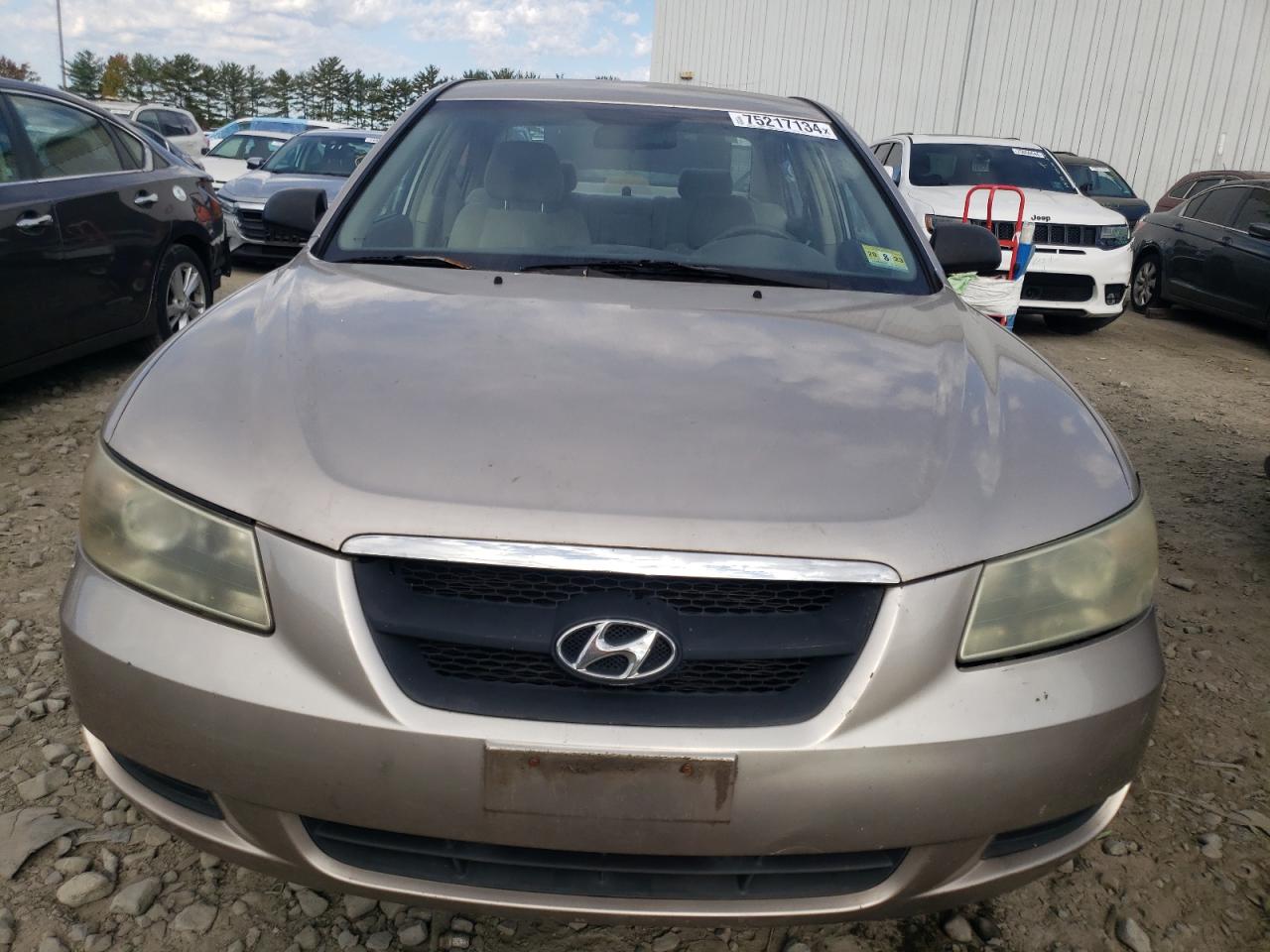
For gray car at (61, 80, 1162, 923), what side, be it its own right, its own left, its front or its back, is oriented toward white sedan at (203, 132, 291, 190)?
back

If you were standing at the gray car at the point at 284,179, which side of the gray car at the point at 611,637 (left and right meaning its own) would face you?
back

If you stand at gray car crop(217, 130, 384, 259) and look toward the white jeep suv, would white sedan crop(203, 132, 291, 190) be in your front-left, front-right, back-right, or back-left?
back-left

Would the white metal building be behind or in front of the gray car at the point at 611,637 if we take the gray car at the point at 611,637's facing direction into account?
behind

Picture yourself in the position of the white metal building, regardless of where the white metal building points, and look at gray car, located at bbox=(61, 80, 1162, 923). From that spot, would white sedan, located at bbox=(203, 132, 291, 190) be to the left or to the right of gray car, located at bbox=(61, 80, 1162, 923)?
right

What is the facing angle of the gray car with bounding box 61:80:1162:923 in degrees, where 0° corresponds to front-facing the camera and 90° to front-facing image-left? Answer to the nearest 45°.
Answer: approximately 0°

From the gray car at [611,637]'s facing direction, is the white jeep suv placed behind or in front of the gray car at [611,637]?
behind
